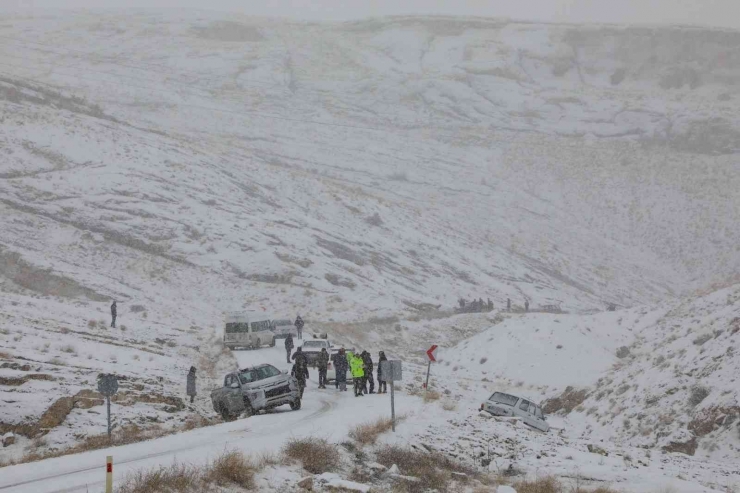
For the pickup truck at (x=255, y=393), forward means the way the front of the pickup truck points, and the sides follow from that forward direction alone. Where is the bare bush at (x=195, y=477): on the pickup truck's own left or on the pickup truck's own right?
on the pickup truck's own right

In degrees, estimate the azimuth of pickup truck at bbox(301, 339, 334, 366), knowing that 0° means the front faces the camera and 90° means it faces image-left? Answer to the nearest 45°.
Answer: approximately 0°

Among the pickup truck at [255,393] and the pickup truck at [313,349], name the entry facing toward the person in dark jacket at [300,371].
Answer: the pickup truck at [313,349]

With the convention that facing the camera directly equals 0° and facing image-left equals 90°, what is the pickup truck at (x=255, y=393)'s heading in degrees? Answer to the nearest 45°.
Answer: approximately 315°

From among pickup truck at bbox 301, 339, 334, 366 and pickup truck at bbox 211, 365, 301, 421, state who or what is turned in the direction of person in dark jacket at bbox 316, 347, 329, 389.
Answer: pickup truck at bbox 301, 339, 334, 366

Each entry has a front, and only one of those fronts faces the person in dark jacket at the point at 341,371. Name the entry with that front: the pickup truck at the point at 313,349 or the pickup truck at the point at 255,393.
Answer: the pickup truck at the point at 313,349

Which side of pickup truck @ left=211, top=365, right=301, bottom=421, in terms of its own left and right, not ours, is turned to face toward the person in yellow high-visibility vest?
left
